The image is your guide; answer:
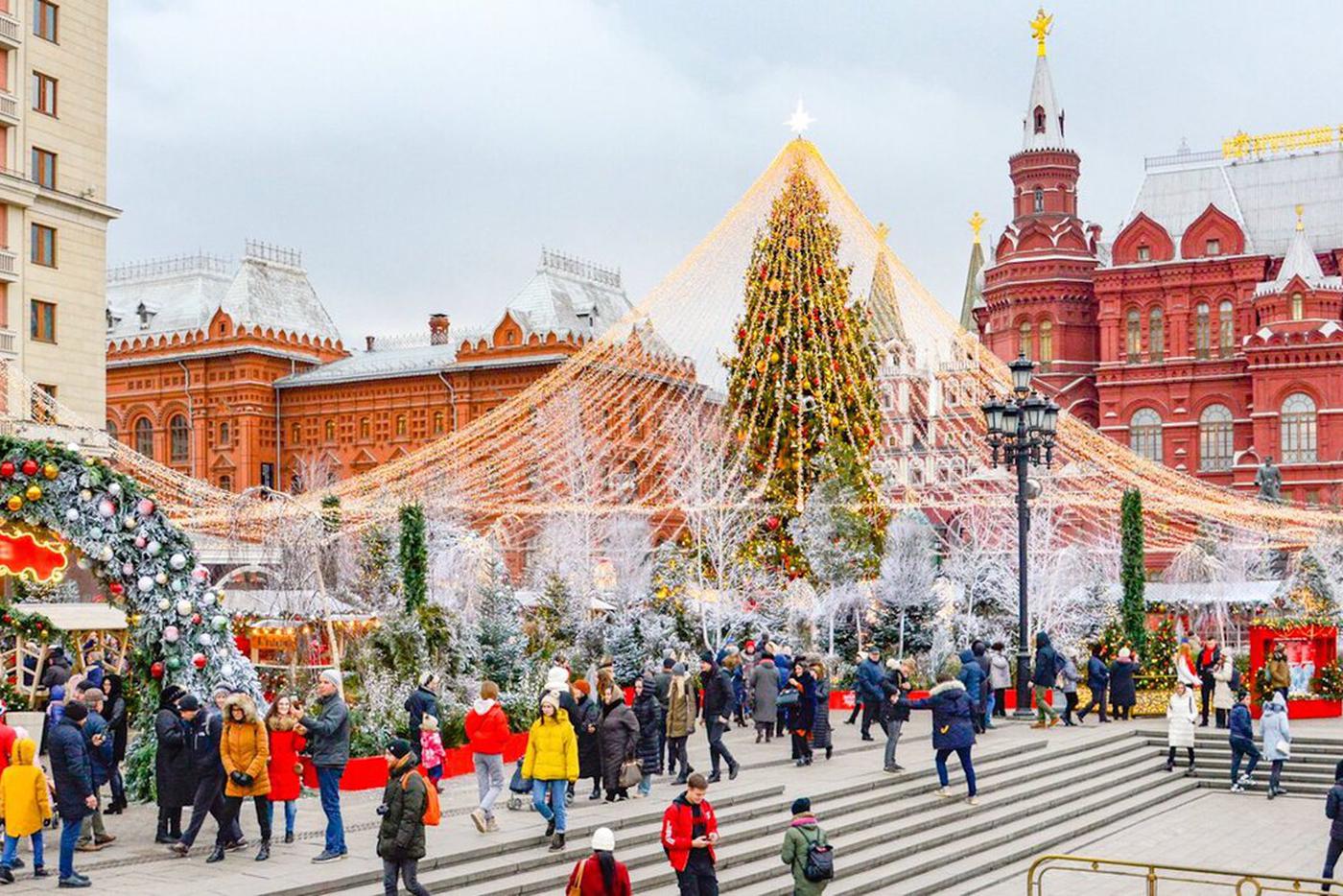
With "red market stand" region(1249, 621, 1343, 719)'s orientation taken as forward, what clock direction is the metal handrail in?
The metal handrail is roughly at 12 o'clock from the red market stand.

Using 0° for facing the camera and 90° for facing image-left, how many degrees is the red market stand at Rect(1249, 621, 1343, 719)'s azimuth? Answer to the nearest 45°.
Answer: approximately 0°

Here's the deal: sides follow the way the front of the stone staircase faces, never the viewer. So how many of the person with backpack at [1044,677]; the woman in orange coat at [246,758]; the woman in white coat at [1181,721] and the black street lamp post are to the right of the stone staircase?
1

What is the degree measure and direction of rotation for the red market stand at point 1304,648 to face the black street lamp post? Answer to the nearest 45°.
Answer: approximately 45° to its right

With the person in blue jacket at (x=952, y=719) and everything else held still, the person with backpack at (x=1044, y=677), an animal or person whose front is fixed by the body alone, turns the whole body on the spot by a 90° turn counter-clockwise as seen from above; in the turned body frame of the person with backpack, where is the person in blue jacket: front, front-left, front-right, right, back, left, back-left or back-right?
front

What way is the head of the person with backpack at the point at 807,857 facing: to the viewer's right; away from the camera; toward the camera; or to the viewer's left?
away from the camera
